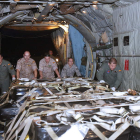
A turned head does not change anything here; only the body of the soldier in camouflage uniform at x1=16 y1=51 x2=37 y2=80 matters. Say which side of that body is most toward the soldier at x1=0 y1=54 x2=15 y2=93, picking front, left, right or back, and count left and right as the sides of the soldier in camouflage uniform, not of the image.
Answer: right

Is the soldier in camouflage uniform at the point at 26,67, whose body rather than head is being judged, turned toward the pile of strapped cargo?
yes

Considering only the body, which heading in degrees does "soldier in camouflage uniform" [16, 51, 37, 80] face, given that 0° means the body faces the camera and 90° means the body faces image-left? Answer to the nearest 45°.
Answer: approximately 0°

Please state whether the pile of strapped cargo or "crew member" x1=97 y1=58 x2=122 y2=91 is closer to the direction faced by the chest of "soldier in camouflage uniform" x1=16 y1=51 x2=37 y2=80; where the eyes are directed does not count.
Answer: the pile of strapped cargo

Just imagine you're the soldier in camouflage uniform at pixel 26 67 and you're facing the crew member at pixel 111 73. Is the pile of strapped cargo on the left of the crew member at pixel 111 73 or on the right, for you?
right

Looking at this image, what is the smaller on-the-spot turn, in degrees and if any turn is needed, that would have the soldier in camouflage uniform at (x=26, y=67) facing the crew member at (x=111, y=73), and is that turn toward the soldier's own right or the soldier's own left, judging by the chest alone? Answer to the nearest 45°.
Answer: approximately 45° to the soldier's own left

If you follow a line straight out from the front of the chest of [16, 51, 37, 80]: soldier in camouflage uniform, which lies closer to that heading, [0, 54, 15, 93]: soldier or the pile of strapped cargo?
the pile of strapped cargo
